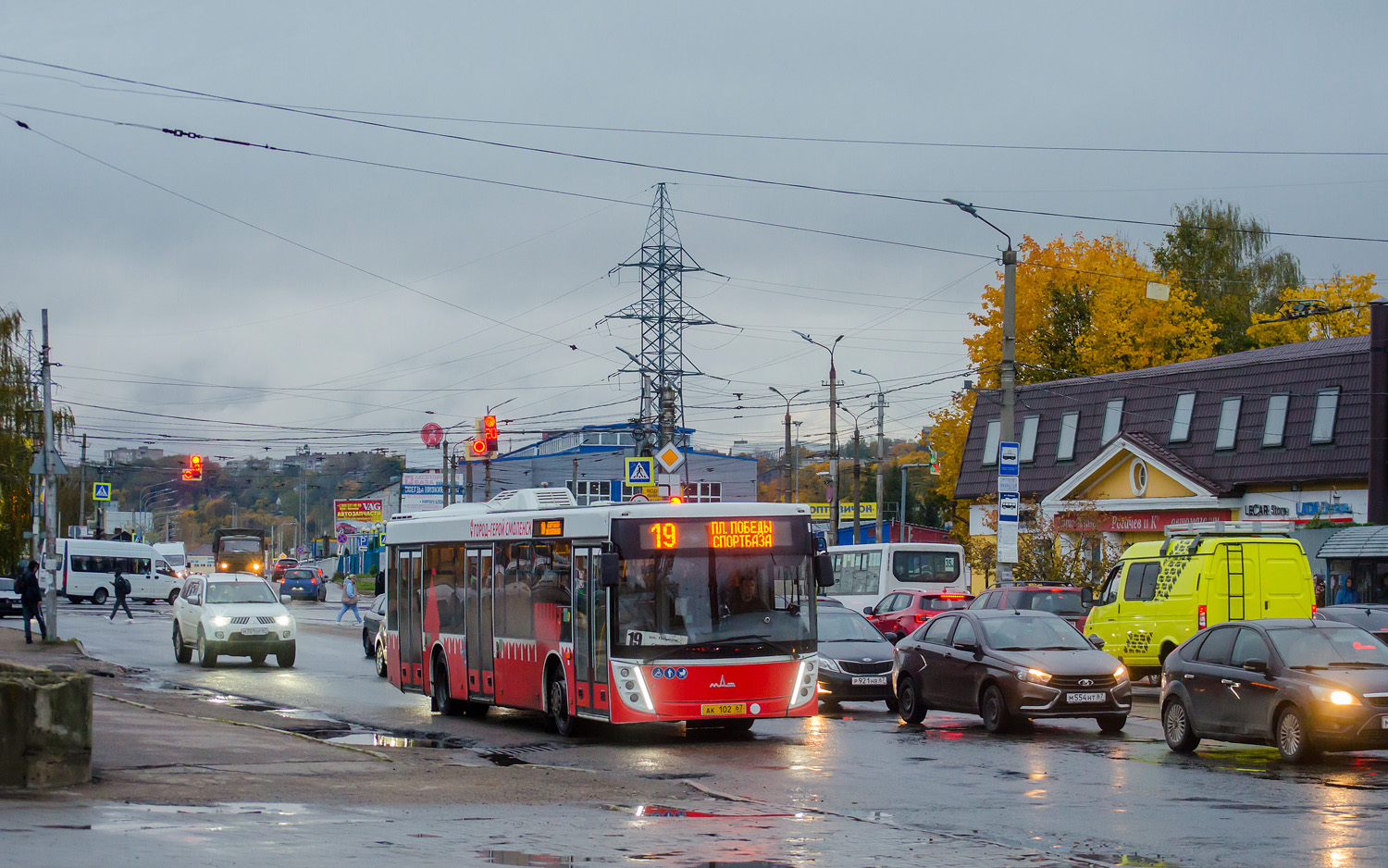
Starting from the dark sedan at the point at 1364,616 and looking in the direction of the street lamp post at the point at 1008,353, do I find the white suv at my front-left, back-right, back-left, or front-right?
front-left

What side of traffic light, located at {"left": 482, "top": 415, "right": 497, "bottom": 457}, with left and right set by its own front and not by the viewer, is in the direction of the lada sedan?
front

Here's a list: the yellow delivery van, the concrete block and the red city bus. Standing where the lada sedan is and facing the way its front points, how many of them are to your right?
2

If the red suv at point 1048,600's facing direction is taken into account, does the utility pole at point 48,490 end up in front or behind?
in front

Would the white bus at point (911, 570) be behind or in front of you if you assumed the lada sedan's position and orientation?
behind

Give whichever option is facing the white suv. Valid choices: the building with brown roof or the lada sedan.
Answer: the building with brown roof

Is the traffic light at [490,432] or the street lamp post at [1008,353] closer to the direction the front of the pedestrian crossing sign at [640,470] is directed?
the street lamp post

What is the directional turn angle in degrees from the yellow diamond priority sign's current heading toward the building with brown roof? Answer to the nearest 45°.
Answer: approximately 135° to its left

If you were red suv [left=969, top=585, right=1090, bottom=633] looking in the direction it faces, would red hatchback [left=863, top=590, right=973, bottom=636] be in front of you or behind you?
in front

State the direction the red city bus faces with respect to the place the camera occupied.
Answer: facing the viewer and to the right of the viewer

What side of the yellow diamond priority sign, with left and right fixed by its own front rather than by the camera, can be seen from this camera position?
front

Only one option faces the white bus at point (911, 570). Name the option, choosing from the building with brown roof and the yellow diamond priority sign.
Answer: the building with brown roof

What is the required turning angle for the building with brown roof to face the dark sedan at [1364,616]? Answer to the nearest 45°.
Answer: approximately 45° to its left
